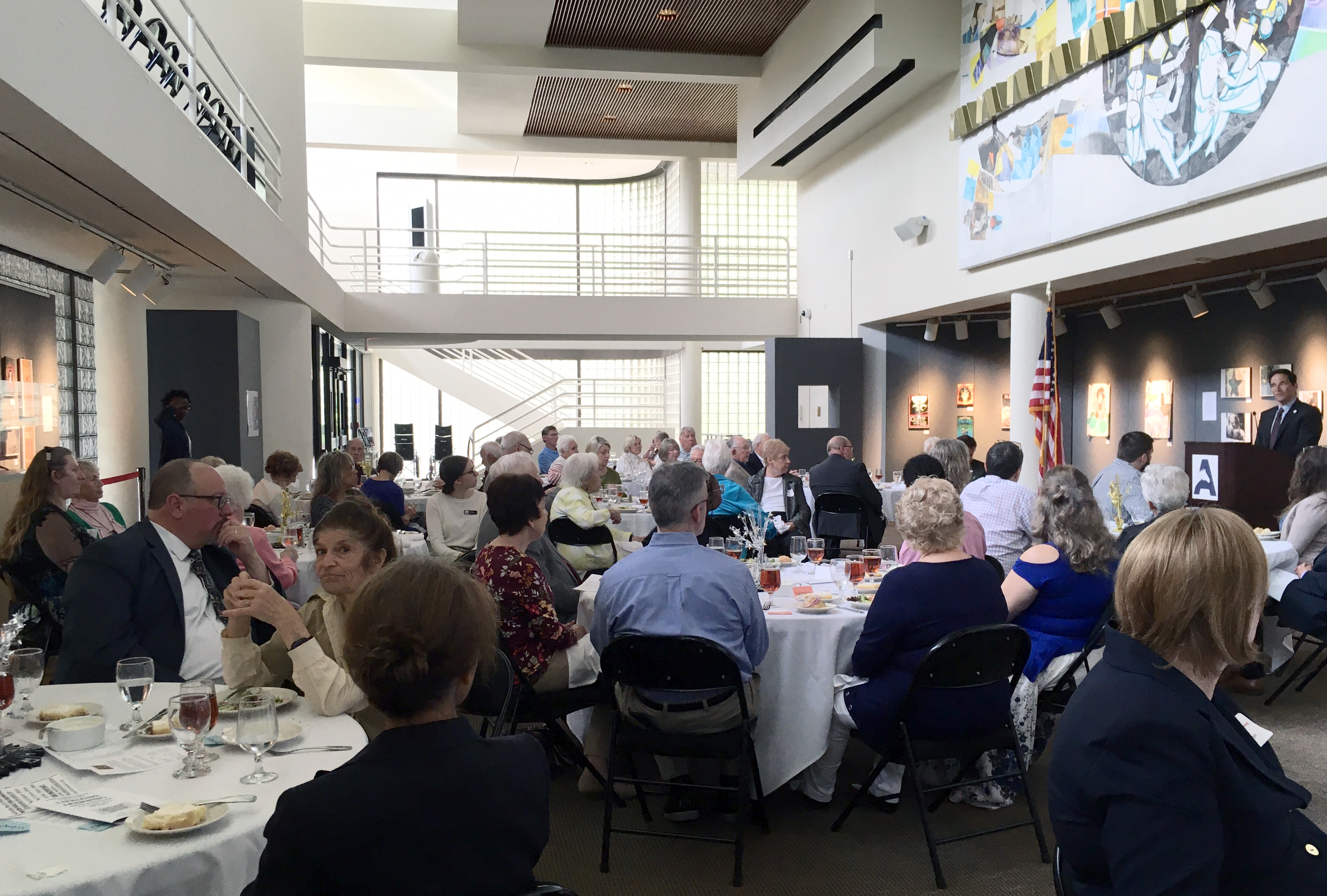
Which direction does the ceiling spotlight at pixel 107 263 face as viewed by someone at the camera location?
facing to the left of the viewer

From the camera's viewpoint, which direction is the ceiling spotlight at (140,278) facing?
to the viewer's left

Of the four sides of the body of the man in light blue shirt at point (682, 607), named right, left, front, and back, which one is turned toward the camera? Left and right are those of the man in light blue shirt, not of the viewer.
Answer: back

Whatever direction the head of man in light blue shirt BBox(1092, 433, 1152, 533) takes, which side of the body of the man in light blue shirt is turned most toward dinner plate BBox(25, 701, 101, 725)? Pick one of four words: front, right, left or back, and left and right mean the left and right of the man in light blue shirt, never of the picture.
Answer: back

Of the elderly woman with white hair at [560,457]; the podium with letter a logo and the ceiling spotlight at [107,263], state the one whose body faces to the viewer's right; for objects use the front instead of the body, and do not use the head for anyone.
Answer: the elderly woman with white hair

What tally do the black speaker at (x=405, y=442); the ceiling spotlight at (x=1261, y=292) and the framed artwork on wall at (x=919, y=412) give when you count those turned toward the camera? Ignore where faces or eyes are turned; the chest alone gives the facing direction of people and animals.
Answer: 2

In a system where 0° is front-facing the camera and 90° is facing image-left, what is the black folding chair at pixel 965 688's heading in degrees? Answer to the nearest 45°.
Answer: approximately 135°

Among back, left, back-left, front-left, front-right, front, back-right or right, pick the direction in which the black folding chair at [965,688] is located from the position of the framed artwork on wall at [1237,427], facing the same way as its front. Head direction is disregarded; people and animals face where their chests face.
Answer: front-left

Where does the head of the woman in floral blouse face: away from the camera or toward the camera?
away from the camera

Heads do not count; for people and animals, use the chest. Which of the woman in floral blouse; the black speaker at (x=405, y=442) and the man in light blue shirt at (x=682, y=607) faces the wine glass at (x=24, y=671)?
the black speaker

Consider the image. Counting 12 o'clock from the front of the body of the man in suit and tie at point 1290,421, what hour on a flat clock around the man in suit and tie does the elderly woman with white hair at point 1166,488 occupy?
The elderly woman with white hair is roughly at 11 o'clock from the man in suit and tie.

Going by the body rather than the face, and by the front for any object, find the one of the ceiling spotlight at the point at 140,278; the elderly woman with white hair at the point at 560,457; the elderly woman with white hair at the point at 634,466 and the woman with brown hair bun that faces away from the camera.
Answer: the woman with brown hair bun

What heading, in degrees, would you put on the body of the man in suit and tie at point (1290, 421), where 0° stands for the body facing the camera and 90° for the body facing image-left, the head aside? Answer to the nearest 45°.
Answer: approximately 45°

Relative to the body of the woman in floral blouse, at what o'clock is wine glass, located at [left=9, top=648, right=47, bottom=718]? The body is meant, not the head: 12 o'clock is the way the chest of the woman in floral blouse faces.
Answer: The wine glass is roughly at 6 o'clock from the woman in floral blouse.

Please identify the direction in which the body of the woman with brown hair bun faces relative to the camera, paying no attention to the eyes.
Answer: away from the camera
